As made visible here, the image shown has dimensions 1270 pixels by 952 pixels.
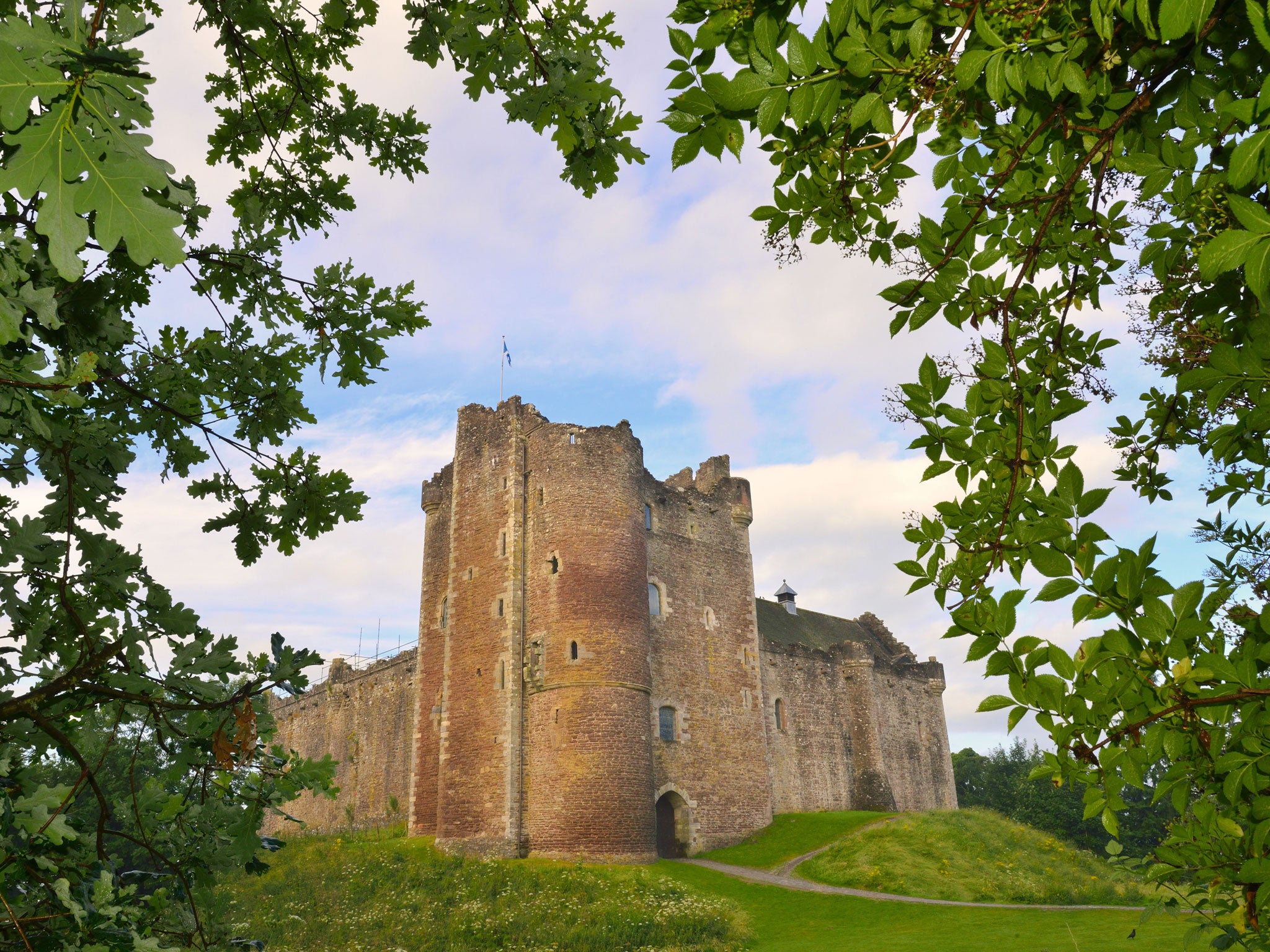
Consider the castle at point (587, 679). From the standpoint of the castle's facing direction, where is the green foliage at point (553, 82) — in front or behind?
in front

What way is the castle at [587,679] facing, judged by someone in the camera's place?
facing the viewer and to the right of the viewer

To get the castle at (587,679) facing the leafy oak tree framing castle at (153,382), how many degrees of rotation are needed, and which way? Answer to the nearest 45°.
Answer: approximately 45° to its right

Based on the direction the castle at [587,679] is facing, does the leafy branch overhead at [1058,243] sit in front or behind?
in front
